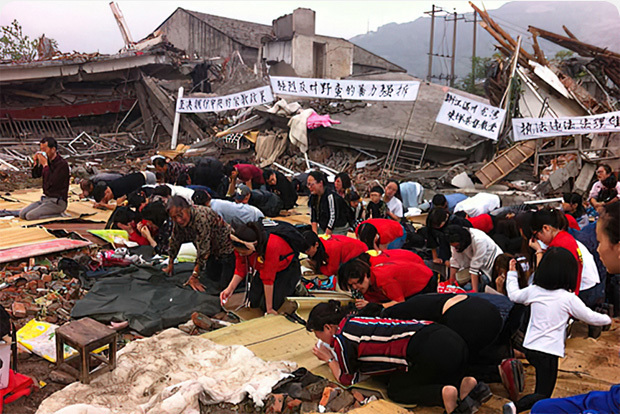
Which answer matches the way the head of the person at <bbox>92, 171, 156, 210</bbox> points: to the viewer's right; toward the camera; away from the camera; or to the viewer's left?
to the viewer's left

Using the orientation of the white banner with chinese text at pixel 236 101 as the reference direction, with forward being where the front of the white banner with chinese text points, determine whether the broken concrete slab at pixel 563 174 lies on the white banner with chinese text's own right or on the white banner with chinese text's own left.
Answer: on the white banner with chinese text's own left

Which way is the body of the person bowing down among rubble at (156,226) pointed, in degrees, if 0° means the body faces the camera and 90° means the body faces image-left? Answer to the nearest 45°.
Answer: approximately 90°

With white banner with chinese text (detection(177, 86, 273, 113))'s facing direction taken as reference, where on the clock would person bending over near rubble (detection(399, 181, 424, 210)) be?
The person bending over near rubble is roughly at 11 o'clock from the white banner with chinese text.

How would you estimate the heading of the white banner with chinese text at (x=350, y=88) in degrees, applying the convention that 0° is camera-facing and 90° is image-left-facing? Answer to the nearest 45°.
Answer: approximately 0°

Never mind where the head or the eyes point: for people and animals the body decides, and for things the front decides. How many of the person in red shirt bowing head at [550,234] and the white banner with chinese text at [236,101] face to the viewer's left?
1

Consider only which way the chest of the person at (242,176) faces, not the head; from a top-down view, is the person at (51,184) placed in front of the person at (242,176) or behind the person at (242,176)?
in front

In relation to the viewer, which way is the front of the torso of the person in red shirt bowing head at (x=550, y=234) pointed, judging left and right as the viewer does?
facing to the left of the viewer

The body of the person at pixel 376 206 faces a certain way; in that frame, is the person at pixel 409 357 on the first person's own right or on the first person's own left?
on the first person's own left
